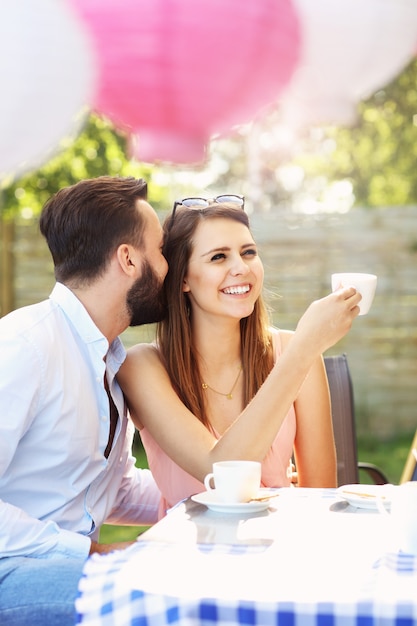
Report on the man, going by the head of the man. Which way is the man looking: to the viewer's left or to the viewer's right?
to the viewer's right

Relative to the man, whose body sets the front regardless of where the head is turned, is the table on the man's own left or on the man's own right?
on the man's own right

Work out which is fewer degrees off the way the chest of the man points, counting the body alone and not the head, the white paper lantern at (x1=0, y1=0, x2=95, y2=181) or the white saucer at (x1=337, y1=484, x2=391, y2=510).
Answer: the white saucer

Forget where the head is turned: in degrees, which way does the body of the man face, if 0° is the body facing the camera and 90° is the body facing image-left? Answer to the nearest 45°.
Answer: approximately 270°

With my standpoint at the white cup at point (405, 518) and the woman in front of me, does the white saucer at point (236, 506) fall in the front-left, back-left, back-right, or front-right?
front-left
